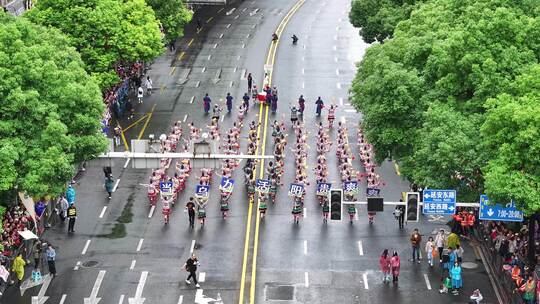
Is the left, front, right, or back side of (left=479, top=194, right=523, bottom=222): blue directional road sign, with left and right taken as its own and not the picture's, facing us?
front

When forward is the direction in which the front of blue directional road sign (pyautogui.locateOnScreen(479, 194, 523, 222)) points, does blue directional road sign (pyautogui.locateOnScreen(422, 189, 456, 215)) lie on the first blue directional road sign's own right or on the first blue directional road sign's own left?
on the first blue directional road sign's own right

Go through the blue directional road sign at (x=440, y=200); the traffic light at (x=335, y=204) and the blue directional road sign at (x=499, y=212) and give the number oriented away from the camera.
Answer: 0

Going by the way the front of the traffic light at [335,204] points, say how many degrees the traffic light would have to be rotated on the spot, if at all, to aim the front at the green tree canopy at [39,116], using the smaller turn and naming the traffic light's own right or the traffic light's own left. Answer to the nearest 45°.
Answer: approximately 90° to the traffic light's own right

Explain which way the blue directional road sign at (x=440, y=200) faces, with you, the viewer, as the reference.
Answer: facing the viewer
